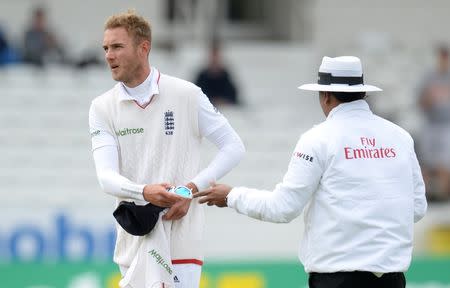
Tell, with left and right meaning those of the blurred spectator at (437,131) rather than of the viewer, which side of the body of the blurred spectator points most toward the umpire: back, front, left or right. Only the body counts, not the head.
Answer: front

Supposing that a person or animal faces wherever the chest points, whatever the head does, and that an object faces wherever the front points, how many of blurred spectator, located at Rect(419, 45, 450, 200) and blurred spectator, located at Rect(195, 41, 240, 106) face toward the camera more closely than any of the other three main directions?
2

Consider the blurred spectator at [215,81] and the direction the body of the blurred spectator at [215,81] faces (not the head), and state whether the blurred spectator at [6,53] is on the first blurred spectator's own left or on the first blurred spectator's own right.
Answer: on the first blurred spectator's own right

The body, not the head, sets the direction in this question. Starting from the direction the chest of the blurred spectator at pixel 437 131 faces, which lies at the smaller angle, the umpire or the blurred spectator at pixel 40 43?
the umpire

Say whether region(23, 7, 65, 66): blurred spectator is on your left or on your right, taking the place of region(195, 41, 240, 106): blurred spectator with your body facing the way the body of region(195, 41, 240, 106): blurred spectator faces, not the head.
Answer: on your right

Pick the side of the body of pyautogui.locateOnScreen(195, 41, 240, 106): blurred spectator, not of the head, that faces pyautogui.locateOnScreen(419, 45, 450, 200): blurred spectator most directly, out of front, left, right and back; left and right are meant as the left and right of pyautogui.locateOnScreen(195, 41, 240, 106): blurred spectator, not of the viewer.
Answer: left

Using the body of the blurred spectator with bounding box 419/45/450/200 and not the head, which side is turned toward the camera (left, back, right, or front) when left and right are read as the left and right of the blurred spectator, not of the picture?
front

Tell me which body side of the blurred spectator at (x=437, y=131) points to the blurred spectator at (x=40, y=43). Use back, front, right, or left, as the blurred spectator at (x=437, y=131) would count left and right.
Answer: right

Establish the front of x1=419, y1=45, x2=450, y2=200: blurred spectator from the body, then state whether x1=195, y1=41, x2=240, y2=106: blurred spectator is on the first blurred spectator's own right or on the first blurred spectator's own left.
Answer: on the first blurred spectator's own right

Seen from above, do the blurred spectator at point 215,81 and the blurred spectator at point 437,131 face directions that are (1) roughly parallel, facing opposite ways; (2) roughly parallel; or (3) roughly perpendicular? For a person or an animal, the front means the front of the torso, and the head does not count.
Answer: roughly parallel

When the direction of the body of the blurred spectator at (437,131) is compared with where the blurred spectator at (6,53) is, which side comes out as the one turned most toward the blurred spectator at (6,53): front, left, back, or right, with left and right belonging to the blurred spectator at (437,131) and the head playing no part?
right

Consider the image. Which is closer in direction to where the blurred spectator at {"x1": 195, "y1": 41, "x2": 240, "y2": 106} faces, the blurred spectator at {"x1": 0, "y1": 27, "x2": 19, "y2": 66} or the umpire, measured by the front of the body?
the umpire
